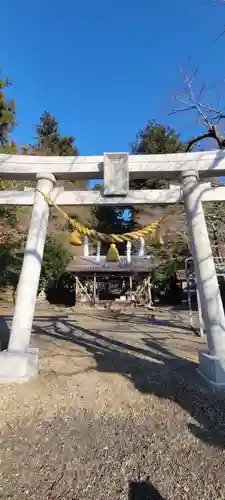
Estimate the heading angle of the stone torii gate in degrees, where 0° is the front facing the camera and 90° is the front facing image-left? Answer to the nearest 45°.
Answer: approximately 0°

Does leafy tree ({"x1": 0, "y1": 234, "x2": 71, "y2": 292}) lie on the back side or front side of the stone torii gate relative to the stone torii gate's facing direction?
on the back side

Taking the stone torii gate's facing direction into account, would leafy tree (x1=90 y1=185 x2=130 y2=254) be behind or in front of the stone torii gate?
behind

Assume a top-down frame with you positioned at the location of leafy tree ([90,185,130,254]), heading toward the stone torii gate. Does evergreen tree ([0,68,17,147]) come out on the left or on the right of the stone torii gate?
right
